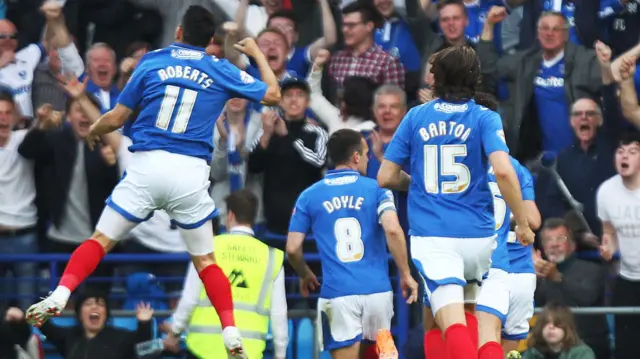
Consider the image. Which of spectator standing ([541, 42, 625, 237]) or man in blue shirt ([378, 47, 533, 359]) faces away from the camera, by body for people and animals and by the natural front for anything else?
the man in blue shirt

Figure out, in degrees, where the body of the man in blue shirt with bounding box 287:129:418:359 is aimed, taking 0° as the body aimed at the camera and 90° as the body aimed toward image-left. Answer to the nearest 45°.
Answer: approximately 180°

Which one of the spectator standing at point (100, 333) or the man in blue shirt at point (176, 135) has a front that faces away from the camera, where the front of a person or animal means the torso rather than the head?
the man in blue shirt

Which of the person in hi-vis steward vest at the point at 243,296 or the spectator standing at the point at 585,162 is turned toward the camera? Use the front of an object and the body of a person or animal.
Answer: the spectator standing at the point at 585,162

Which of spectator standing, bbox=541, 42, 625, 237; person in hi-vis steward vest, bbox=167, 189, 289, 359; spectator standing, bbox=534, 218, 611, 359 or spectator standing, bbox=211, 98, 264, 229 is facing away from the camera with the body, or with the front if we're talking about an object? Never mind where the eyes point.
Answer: person in hi-vis steward vest, bbox=167, 189, 289, 359

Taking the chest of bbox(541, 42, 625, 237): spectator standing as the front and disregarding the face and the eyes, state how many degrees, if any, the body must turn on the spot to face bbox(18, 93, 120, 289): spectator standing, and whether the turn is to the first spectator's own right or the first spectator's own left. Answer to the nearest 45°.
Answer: approximately 90° to the first spectator's own right

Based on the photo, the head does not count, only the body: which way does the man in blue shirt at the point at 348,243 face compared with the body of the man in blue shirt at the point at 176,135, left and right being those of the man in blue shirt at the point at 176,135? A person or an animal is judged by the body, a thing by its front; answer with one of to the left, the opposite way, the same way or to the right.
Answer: the same way

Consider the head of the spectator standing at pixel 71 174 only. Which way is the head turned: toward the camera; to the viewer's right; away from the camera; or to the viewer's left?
toward the camera

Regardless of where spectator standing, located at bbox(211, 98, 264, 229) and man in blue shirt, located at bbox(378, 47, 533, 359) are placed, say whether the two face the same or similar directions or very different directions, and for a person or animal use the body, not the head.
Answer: very different directions

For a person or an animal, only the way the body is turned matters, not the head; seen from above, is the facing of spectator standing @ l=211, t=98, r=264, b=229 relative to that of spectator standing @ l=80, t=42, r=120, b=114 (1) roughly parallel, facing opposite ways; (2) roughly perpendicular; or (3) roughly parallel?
roughly parallel

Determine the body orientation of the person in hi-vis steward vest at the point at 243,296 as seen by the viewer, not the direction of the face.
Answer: away from the camera

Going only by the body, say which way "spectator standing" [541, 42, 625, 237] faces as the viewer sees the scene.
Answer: toward the camera

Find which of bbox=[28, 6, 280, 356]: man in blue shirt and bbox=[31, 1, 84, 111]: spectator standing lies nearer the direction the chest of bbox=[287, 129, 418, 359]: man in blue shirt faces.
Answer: the spectator standing

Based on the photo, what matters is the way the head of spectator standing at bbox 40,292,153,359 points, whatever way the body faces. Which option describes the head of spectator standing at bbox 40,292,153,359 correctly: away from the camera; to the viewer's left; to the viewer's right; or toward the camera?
toward the camera

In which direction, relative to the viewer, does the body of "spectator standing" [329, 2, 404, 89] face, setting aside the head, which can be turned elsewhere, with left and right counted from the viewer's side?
facing the viewer and to the left of the viewer

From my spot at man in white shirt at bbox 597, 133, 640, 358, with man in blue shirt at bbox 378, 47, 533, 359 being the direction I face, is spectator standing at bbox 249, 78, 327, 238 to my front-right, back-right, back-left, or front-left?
front-right

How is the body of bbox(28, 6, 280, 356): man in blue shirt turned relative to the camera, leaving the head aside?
away from the camera

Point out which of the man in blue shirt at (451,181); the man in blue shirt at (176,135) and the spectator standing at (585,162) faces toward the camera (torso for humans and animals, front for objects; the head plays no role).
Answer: the spectator standing

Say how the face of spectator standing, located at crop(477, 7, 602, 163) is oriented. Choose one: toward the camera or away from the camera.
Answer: toward the camera
